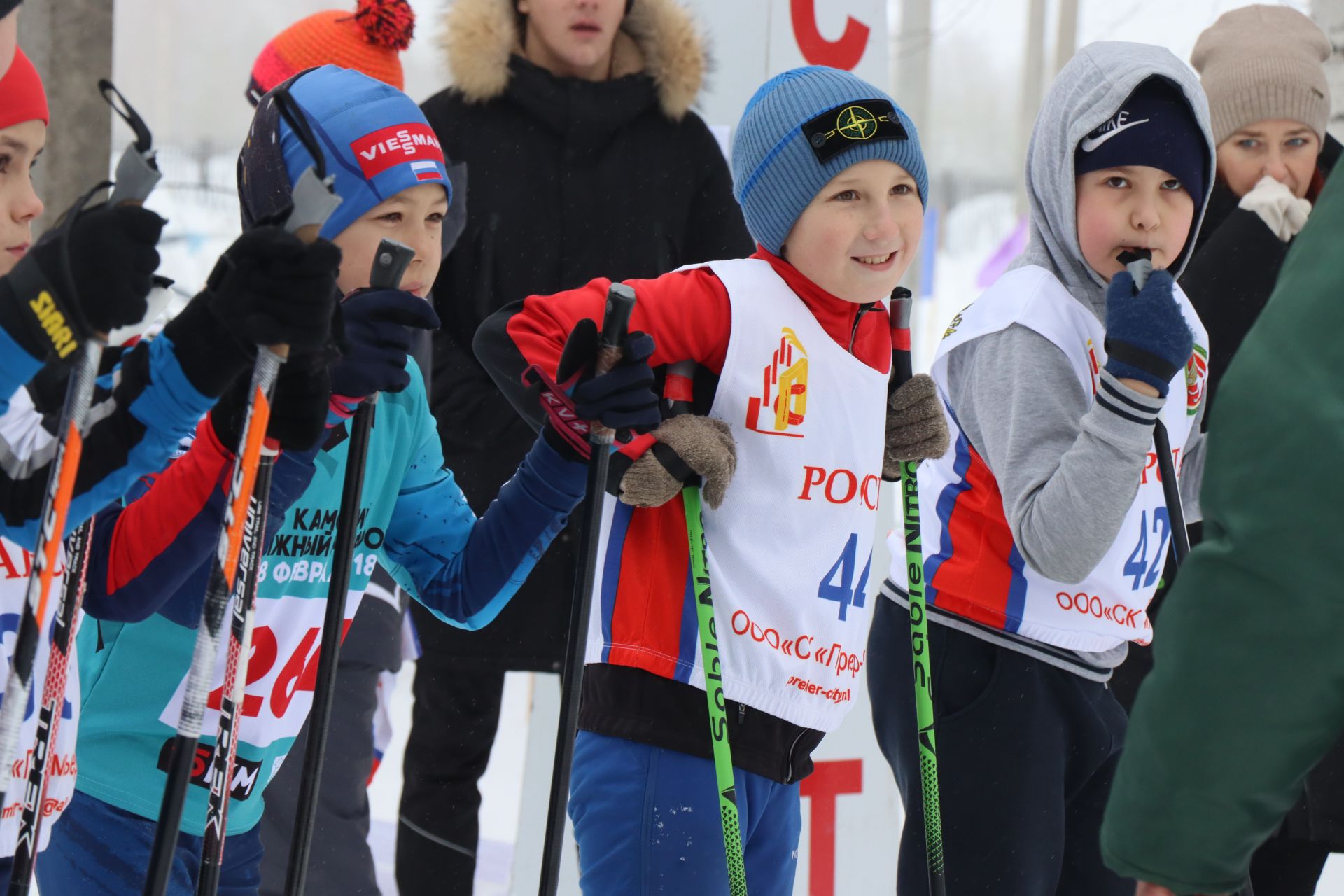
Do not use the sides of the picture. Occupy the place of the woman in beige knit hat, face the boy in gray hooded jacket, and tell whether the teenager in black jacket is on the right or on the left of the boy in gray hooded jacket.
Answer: right

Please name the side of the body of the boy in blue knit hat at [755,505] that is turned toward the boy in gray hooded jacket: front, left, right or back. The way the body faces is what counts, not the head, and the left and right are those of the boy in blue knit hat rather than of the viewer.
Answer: left

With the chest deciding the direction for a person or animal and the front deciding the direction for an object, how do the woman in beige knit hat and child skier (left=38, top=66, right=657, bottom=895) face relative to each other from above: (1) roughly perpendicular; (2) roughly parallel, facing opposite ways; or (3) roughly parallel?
roughly perpendicular

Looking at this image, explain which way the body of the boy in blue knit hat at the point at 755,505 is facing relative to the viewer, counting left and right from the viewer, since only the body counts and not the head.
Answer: facing the viewer and to the right of the viewer

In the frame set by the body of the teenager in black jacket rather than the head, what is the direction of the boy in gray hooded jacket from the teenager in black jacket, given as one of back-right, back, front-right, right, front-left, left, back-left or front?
front-left

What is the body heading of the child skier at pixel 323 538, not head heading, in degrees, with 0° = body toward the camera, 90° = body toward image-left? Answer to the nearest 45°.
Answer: approximately 315°

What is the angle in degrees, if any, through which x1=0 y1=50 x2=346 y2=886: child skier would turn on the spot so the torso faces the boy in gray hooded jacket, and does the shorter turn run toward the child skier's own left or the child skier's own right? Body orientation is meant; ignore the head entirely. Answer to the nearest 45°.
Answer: approximately 45° to the child skier's own left

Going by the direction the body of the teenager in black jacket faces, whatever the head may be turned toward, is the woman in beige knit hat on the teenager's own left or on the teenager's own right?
on the teenager's own left

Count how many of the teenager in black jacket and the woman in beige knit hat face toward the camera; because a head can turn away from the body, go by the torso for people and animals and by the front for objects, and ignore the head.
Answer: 2

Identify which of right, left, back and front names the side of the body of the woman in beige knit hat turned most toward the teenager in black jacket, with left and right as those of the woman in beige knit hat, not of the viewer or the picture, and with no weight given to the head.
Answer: right

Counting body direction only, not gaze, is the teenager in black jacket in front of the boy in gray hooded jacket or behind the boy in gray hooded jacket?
behind

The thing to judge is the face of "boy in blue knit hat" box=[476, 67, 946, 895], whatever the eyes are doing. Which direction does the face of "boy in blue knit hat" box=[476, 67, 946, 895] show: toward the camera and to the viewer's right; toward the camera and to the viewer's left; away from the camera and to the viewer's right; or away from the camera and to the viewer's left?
toward the camera and to the viewer's right
